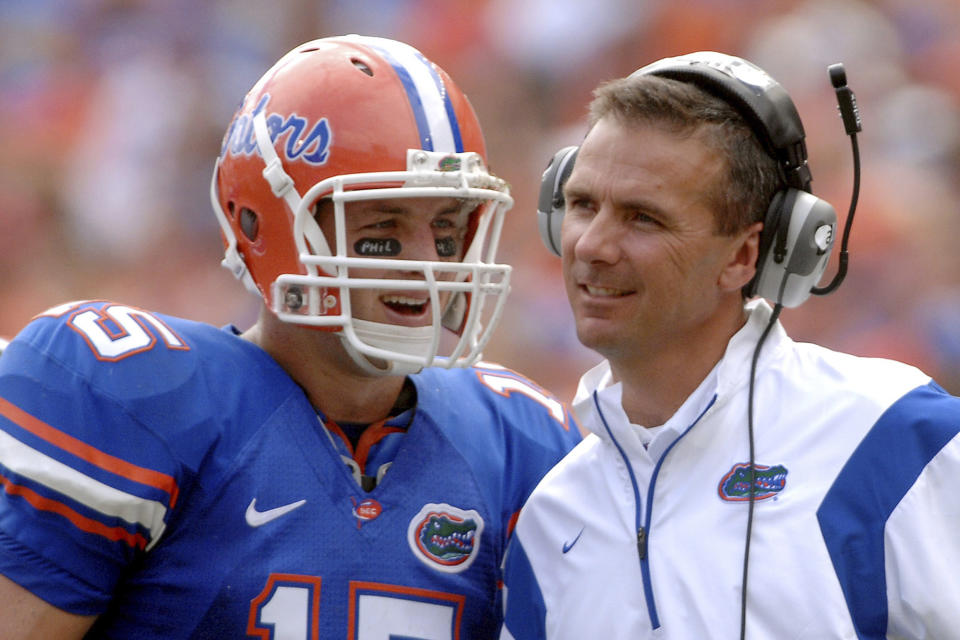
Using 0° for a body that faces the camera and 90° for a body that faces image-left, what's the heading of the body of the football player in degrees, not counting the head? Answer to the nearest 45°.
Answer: approximately 315°
